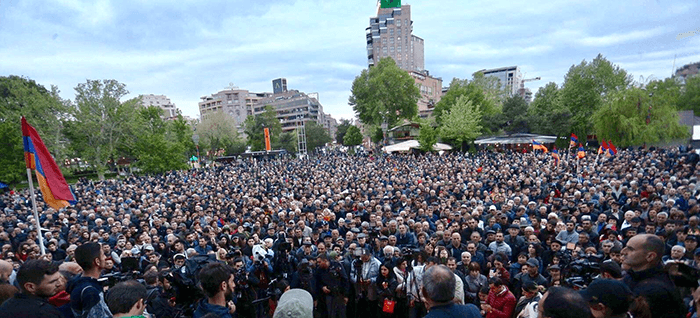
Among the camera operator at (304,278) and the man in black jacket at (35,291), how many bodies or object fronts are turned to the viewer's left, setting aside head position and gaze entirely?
0

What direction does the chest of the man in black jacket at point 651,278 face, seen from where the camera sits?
to the viewer's left

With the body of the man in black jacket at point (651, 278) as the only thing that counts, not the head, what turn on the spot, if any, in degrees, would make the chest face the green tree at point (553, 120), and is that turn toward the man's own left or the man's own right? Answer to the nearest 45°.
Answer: approximately 90° to the man's own right

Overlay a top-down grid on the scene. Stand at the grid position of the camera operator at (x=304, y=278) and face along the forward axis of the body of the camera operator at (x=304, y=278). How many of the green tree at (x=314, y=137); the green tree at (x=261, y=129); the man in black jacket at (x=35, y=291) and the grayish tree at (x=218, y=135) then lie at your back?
3

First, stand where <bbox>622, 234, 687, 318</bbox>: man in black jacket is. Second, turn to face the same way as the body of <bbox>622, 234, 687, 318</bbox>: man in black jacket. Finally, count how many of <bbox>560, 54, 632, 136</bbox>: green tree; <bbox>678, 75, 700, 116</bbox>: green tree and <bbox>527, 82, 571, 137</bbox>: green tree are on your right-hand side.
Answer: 3

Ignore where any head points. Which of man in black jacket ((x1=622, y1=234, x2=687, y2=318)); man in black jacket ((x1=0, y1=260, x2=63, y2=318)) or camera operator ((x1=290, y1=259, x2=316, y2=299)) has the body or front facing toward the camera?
the camera operator

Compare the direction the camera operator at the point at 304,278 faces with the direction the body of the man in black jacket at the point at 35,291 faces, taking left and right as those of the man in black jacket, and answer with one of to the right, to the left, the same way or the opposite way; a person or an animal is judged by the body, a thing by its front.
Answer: the opposite way

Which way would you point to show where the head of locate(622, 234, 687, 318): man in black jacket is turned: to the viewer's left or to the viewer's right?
to the viewer's left

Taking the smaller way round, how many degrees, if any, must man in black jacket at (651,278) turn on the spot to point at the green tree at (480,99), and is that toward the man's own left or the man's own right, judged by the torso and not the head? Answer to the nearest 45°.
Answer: approximately 90° to the man's own right

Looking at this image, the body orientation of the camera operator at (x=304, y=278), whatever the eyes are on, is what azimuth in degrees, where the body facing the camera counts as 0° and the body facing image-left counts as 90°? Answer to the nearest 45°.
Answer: approximately 0°

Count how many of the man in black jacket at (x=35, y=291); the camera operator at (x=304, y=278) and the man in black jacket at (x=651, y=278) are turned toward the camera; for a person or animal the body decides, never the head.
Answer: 1
